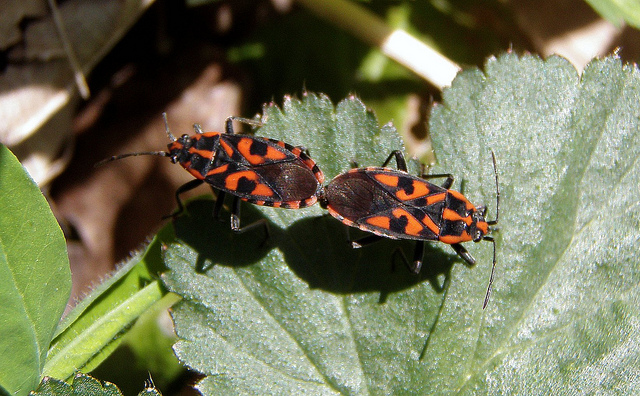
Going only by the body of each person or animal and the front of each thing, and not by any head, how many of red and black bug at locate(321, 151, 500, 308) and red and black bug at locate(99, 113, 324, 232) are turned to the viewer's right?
1

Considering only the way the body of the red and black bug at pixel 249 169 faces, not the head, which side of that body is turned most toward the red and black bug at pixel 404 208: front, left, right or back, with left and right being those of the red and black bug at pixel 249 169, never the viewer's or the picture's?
back

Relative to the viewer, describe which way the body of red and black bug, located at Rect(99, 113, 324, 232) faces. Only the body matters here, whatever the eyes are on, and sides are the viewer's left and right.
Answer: facing to the left of the viewer

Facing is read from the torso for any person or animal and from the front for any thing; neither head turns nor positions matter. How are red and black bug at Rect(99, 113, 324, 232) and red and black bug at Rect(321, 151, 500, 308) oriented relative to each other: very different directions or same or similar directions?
very different directions

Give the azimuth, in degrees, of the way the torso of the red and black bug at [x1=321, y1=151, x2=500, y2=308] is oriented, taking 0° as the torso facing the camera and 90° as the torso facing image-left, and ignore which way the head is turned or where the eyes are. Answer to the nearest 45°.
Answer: approximately 270°

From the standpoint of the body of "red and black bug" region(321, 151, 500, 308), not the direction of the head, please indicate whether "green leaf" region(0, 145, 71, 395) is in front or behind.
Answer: behind

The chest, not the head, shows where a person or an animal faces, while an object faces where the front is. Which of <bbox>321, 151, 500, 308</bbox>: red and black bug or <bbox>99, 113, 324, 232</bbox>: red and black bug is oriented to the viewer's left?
<bbox>99, 113, 324, 232</bbox>: red and black bug
